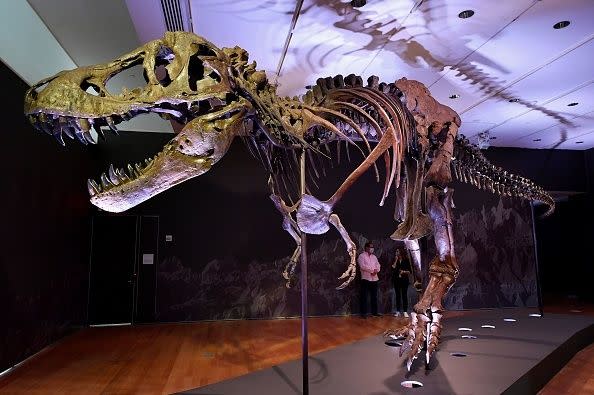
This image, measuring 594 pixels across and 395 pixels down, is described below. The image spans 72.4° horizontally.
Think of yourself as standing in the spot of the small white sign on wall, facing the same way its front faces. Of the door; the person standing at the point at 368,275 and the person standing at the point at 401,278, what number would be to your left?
2

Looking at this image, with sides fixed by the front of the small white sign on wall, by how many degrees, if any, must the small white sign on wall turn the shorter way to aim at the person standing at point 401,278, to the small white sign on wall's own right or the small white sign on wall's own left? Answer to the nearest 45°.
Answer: approximately 90° to the small white sign on wall's own left

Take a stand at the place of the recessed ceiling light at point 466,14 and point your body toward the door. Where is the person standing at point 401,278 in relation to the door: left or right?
right

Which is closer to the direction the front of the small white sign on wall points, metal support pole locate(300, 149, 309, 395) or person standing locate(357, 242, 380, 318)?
the metal support pole

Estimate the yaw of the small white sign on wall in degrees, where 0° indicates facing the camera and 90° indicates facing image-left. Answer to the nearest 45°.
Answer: approximately 0°

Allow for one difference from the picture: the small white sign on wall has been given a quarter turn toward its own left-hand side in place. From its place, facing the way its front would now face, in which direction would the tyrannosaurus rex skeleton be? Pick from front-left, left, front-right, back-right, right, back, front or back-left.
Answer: right

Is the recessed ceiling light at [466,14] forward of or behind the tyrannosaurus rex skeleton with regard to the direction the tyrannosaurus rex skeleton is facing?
behind

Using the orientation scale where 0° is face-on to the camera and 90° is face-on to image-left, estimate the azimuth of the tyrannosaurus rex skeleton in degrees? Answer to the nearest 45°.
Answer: approximately 45°
